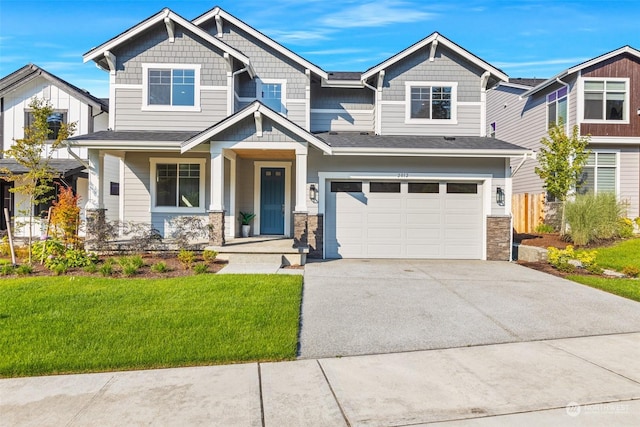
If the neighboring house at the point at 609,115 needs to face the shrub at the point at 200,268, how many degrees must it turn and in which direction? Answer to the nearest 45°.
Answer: approximately 45° to its right

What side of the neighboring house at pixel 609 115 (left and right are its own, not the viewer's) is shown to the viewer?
front

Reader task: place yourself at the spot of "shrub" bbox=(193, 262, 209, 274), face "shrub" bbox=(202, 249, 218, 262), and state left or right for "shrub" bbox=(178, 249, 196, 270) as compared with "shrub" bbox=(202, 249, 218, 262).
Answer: left

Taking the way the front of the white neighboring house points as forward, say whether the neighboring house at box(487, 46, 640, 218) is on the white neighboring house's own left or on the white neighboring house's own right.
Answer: on the white neighboring house's own left

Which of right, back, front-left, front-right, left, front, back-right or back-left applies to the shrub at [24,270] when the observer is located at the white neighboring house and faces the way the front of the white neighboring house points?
front

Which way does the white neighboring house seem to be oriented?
toward the camera

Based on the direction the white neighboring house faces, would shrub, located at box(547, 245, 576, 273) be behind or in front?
in front

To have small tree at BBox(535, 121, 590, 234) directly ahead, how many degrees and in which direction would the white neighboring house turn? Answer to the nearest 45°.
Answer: approximately 45° to its left

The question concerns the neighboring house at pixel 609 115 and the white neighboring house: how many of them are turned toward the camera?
2

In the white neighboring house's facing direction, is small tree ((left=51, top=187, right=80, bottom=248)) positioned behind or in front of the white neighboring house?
in front

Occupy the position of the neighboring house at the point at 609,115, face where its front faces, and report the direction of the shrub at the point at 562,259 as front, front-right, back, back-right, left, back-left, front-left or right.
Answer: front

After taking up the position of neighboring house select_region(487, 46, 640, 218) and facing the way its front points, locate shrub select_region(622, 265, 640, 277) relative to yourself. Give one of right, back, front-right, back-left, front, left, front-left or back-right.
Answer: front
